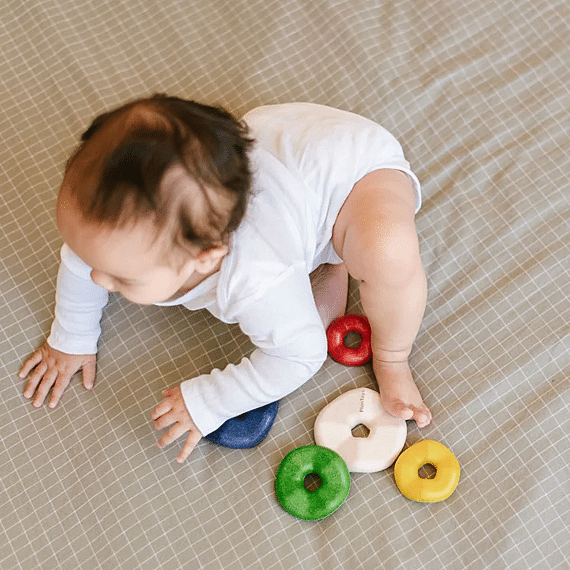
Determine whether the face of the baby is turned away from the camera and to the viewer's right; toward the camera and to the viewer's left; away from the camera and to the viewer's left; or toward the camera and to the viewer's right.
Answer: toward the camera and to the viewer's left

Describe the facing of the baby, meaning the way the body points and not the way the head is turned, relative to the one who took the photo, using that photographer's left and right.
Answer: facing the viewer and to the left of the viewer
